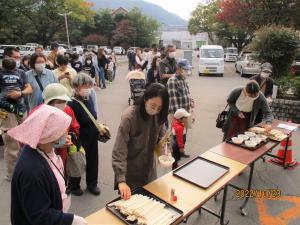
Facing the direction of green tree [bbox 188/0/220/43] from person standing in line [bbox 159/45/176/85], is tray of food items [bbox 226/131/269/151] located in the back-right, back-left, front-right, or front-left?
back-right

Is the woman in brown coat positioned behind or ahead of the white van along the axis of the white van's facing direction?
ahead

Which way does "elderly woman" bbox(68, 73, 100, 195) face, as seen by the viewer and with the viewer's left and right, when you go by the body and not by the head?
facing the viewer and to the right of the viewer

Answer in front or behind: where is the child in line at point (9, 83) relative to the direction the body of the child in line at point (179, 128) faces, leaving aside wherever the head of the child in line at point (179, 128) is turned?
behind

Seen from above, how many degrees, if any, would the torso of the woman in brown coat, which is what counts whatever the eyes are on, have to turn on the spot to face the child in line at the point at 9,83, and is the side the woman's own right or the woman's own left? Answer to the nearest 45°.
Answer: approximately 180°
